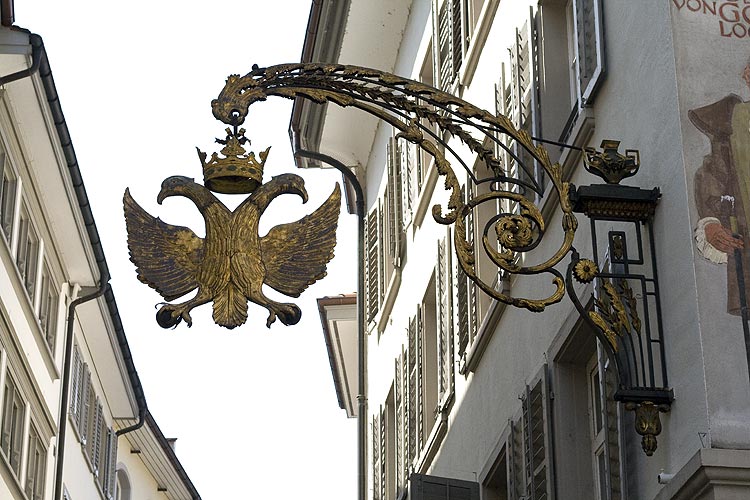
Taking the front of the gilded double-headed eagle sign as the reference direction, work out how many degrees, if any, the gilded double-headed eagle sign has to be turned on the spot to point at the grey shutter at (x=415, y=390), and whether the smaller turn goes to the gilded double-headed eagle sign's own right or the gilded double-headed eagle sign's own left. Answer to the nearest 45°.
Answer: approximately 180°

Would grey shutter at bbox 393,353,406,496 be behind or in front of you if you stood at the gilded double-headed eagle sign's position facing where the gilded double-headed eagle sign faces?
behind

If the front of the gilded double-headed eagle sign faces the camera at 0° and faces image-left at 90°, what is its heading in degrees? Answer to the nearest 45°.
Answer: approximately 0°

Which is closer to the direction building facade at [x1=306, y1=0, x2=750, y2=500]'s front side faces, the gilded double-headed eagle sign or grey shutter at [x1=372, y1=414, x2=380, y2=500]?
the gilded double-headed eagle sign

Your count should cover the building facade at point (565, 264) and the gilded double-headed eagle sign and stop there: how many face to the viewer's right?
0

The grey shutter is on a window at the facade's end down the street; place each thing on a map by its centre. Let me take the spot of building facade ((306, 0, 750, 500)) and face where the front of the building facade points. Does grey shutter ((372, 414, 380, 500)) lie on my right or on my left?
on my right

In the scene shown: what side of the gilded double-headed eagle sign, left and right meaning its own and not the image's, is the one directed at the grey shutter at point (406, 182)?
back

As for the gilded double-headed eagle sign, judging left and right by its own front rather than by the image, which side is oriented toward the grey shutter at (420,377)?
back

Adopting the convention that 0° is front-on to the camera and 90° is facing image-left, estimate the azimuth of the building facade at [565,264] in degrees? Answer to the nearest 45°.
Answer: approximately 45°
